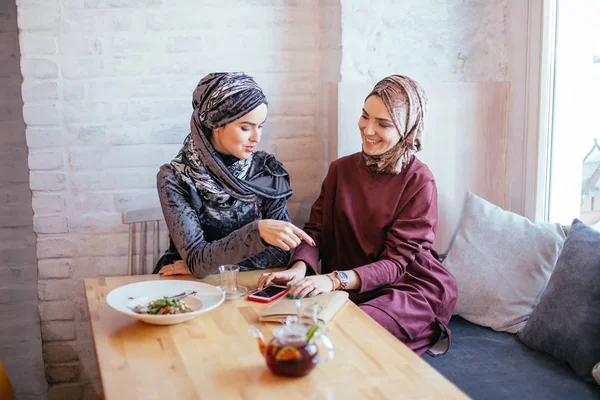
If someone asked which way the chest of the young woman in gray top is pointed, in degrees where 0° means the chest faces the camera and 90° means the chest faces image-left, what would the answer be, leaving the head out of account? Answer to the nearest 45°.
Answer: approximately 315°

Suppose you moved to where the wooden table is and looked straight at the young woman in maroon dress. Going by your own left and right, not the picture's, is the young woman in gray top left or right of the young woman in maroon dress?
left

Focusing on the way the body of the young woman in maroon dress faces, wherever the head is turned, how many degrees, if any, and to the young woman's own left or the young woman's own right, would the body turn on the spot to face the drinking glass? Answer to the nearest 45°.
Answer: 0° — they already face it
